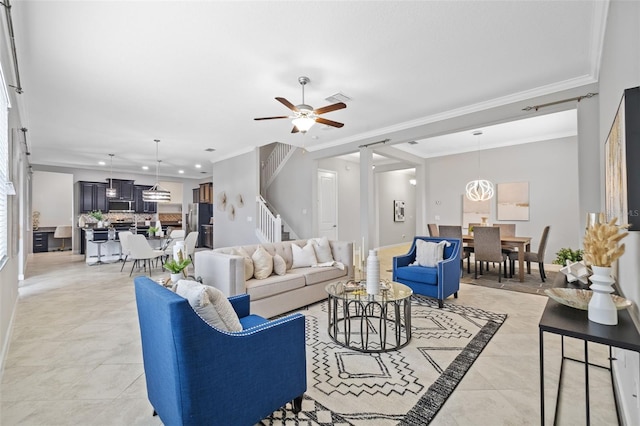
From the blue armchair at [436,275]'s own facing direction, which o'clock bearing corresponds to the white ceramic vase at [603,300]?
The white ceramic vase is roughly at 10 o'clock from the blue armchair.

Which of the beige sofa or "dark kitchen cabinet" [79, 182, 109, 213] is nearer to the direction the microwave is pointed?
the beige sofa

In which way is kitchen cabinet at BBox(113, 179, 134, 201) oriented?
toward the camera

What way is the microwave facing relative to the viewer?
toward the camera

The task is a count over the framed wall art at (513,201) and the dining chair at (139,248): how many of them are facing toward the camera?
1

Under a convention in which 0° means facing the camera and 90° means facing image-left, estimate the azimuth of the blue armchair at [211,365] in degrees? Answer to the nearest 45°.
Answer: approximately 225°

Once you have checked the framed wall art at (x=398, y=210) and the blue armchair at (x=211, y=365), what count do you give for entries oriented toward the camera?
1

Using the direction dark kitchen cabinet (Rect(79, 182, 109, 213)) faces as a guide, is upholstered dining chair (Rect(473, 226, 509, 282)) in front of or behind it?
in front

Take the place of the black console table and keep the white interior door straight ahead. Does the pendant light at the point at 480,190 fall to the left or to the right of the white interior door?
right

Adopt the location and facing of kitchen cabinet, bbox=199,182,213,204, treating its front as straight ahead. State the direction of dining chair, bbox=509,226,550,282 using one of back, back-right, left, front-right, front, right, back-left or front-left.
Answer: left

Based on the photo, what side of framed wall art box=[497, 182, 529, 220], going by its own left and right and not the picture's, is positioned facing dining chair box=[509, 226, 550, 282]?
front

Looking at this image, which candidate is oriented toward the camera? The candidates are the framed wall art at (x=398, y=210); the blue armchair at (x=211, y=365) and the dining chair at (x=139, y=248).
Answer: the framed wall art

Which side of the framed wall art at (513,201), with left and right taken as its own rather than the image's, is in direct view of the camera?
front

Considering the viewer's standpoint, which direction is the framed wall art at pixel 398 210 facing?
facing the viewer

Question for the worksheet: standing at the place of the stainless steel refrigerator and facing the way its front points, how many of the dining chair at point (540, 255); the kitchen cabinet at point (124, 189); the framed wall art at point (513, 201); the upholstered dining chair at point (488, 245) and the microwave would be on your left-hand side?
3

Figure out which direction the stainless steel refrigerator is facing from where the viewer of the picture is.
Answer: facing the viewer and to the left of the viewer

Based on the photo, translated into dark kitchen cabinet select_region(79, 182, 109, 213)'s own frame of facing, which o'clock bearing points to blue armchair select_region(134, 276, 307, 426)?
The blue armchair is roughly at 12 o'clock from the dark kitchen cabinet.

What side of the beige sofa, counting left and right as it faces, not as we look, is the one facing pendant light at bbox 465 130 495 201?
left
